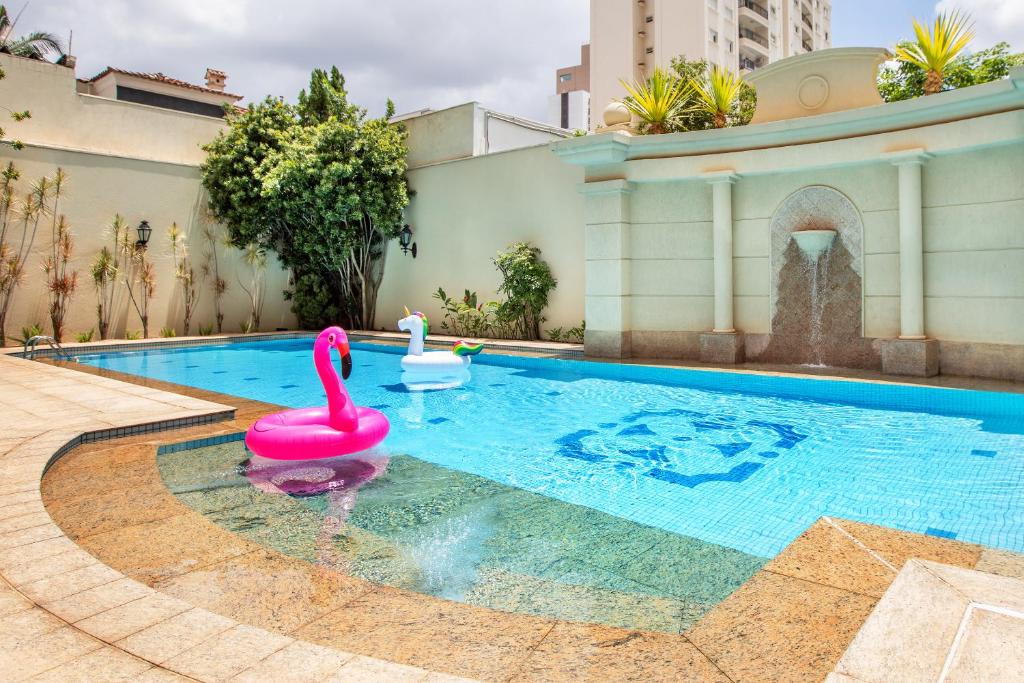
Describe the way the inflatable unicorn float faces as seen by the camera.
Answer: facing to the left of the viewer

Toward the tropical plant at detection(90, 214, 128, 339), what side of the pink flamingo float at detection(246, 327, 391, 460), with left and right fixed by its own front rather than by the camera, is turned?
left

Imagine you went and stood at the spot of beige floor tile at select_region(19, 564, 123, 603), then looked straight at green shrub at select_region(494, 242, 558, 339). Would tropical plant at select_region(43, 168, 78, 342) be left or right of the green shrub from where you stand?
left

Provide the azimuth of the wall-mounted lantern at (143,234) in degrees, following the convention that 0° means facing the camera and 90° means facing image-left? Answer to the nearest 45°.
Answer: approximately 315°

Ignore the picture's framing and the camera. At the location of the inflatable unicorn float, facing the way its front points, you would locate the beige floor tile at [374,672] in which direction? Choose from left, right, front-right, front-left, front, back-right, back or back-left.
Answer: left

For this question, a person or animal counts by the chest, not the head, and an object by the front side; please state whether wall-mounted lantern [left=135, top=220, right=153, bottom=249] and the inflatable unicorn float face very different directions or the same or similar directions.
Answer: very different directions

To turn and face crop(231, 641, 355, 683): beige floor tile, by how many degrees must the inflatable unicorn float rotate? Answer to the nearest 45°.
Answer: approximately 90° to its left

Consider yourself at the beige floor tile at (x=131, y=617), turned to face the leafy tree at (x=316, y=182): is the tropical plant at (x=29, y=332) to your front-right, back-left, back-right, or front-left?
front-left

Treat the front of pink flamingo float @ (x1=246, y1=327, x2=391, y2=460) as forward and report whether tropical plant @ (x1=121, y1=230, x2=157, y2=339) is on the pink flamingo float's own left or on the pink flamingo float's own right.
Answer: on the pink flamingo float's own left

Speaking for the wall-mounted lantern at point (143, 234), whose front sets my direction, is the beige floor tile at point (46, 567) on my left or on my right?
on my right
